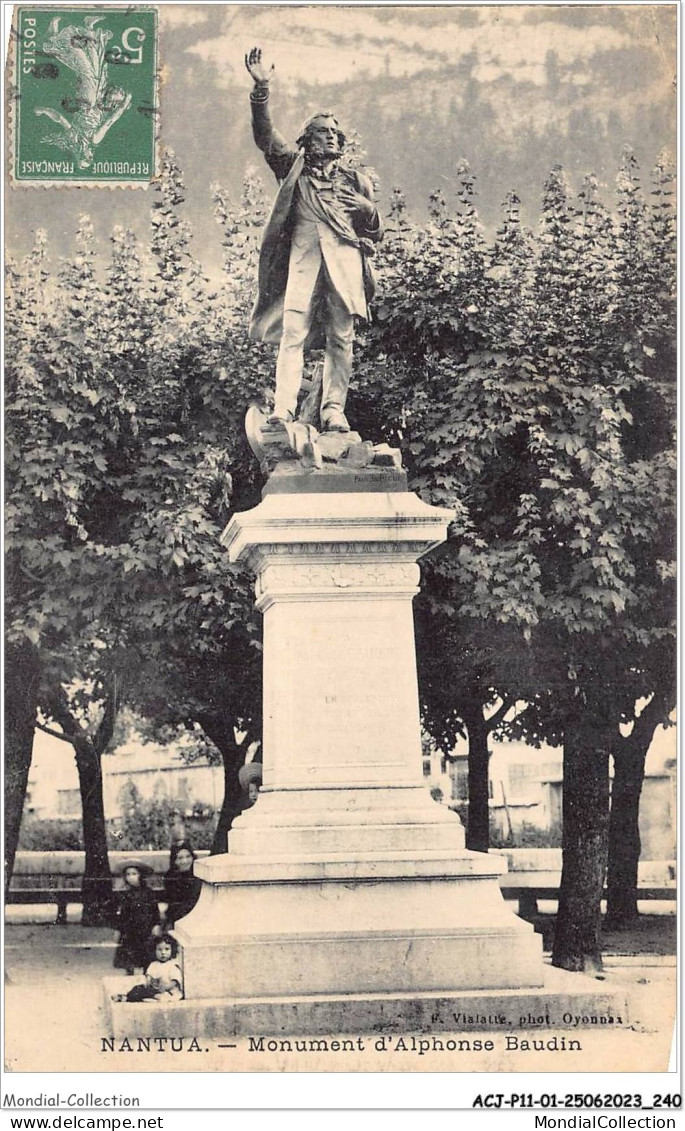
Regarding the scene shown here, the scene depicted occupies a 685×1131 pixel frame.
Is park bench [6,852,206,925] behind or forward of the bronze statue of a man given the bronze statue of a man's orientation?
behind

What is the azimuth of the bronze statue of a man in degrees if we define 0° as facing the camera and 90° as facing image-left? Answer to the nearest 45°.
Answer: approximately 0°

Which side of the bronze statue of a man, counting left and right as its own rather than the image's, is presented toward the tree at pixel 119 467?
back
